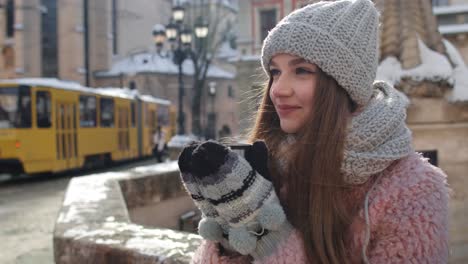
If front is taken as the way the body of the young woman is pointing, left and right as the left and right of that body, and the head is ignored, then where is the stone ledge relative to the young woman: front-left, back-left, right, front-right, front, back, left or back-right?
right

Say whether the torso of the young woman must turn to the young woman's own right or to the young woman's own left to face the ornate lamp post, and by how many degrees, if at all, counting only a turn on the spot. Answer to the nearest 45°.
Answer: approximately 135° to the young woman's own right

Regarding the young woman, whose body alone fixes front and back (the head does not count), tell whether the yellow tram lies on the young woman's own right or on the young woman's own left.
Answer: on the young woman's own right

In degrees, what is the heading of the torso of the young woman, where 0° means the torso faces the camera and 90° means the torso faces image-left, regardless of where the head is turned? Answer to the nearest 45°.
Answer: approximately 45°
